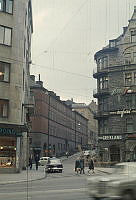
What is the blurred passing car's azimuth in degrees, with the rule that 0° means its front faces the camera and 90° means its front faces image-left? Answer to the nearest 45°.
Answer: approximately 45°

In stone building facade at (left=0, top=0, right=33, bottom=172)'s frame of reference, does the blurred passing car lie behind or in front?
in front

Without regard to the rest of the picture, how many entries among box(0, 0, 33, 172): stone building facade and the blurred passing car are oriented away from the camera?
0

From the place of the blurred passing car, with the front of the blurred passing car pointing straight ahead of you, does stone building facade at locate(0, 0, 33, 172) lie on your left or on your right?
on your right
